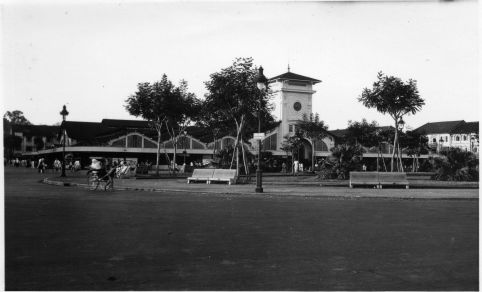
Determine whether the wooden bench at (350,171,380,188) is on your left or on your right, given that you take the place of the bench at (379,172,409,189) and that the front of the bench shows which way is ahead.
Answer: on your right

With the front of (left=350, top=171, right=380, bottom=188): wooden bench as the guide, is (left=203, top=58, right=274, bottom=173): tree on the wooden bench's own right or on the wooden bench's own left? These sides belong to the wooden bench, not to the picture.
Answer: on the wooden bench's own right

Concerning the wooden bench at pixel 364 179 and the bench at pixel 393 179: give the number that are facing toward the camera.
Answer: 2

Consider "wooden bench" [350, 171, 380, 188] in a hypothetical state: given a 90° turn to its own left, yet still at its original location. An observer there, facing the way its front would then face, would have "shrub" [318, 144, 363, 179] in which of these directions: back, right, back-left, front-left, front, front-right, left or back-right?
left

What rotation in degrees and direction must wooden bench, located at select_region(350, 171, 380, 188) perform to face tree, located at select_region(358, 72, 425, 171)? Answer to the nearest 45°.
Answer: approximately 180°

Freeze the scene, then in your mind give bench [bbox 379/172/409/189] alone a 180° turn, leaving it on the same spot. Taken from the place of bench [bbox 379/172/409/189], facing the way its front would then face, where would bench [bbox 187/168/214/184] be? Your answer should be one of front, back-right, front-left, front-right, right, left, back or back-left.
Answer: left

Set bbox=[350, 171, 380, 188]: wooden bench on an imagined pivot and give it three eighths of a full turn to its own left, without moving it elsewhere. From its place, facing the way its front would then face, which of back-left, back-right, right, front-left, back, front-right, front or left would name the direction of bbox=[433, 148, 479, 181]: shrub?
front

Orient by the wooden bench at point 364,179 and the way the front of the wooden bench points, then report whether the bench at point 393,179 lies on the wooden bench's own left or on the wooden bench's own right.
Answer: on the wooden bench's own left

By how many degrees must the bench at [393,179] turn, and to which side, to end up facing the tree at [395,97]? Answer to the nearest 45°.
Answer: approximately 180°

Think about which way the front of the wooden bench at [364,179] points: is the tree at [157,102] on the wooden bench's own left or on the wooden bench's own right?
on the wooden bench's own right

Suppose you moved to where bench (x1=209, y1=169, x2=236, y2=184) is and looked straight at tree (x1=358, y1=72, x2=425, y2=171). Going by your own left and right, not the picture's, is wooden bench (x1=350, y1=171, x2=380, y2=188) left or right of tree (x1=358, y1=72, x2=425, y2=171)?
right

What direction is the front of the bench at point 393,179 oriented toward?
toward the camera

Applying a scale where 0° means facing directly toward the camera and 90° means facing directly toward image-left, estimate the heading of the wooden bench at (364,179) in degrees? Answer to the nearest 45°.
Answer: approximately 0°

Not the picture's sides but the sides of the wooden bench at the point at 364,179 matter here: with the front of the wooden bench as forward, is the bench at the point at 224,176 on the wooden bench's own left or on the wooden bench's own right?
on the wooden bench's own right
